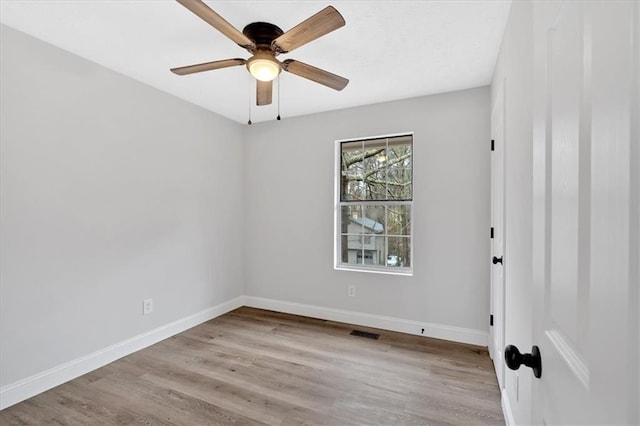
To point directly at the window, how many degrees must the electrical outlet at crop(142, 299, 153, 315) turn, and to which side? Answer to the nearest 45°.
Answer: approximately 45° to its left

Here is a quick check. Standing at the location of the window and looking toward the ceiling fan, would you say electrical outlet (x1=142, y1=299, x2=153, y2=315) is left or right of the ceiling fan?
right

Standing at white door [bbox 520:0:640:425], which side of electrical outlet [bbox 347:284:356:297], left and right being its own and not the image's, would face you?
front

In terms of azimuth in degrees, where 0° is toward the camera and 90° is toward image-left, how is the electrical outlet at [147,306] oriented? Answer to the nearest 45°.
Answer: approximately 315°

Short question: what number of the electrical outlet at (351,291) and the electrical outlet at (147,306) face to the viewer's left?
0

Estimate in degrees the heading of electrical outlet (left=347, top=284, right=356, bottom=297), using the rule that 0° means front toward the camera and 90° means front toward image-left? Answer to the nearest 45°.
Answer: approximately 0°

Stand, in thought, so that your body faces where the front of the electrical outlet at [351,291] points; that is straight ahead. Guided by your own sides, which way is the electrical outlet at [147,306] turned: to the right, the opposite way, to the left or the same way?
to the left

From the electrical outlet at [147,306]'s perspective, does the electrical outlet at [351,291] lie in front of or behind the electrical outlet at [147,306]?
in front

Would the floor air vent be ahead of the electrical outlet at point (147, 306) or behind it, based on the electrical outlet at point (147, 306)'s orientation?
ahead

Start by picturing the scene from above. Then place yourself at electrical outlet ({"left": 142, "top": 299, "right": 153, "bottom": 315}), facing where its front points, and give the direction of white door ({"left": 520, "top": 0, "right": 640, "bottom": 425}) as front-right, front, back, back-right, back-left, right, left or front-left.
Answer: front-right
